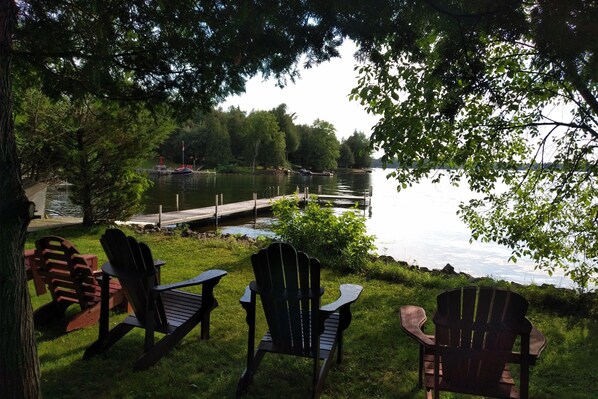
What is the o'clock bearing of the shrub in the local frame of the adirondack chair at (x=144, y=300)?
The shrub is roughly at 12 o'clock from the adirondack chair.

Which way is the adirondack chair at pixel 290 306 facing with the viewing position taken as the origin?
facing away from the viewer and to the right of the viewer

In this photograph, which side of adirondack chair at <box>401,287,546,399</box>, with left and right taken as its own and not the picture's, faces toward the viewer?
back

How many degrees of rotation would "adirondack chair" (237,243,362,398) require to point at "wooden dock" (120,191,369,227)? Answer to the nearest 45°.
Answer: approximately 45° to its left

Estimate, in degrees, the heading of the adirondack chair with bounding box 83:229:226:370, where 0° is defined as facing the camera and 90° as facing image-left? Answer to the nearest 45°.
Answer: approximately 225°

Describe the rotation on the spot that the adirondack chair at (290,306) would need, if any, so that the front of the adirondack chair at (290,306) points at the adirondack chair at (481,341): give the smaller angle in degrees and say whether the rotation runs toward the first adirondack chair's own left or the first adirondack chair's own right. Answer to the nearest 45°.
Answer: approximately 45° to the first adirondack chair's own right

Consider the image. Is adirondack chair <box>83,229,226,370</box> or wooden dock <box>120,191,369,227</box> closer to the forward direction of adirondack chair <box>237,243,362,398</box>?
the wooden dock

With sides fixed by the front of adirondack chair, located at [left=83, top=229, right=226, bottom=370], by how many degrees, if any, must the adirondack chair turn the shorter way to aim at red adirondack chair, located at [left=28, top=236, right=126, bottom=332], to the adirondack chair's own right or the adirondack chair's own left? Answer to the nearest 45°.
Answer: approximately 90° to the adirondack chair's own left
